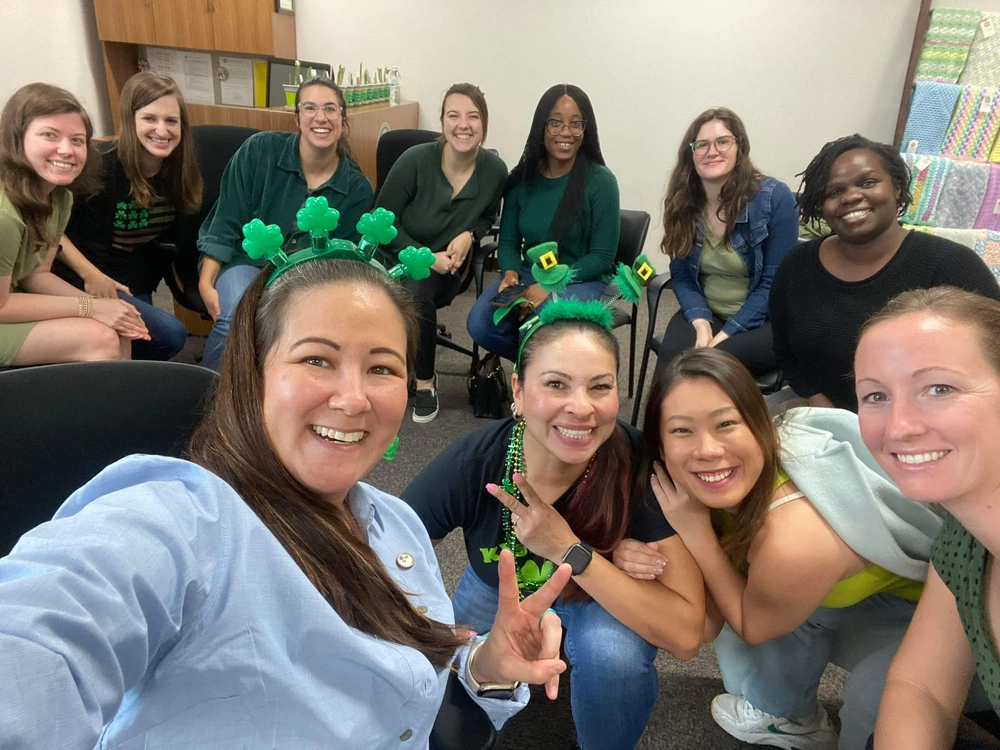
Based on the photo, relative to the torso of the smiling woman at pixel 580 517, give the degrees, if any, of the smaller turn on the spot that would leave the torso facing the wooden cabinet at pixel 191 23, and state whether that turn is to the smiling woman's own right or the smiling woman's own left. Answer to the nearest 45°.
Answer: approximately 135° to the smiling woman's own right

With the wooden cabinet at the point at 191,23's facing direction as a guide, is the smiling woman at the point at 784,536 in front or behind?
in front

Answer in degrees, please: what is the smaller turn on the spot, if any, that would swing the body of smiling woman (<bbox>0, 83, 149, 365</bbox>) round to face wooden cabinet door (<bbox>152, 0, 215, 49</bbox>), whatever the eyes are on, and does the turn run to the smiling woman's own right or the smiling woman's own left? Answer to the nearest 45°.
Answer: approximately 135° to the smiling woman's own left

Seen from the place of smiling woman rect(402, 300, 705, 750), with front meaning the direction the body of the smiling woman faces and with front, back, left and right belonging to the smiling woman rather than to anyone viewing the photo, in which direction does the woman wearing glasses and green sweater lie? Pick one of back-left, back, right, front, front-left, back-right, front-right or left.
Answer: back

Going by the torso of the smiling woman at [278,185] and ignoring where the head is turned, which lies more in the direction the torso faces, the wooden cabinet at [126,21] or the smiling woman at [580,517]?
the smiling woman

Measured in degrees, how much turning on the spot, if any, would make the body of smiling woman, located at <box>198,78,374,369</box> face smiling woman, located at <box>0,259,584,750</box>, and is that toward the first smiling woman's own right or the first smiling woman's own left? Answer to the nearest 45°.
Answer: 0° — they already face them

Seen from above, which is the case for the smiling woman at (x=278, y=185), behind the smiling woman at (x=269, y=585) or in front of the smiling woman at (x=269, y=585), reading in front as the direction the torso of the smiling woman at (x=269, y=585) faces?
behind

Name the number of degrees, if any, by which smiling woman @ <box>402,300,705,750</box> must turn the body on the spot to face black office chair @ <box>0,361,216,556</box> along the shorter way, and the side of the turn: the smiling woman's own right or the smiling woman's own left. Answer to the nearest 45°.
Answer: approximately 45° to the smiling woman's own right

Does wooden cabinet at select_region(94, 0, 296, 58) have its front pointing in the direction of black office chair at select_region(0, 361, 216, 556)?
yes

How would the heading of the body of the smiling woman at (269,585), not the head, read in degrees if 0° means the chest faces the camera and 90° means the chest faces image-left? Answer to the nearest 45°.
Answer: approximately 315°
